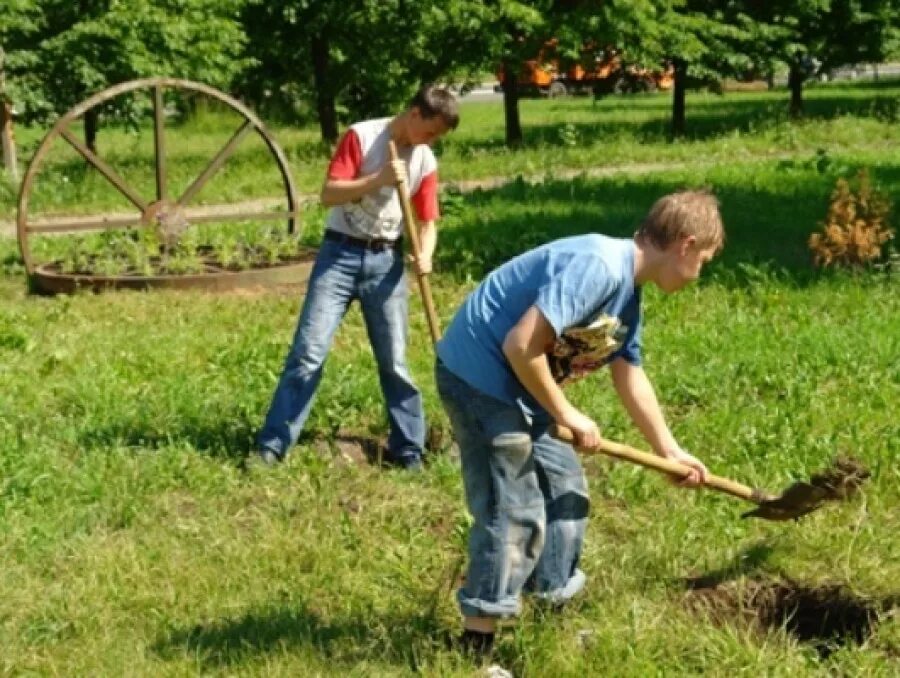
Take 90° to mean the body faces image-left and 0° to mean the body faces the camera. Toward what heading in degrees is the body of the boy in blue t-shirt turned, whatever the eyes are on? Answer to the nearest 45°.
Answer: approximately 270°

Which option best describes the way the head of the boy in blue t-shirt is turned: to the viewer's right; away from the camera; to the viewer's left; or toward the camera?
to the viewer's right

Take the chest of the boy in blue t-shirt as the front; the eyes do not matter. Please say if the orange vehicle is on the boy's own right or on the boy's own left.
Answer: on the boy's own left

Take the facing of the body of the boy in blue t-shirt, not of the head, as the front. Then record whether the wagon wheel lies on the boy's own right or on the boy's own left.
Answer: on the boy's own left

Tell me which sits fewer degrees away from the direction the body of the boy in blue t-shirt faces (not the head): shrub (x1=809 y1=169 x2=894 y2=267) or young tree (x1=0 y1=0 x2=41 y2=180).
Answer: the shrub
